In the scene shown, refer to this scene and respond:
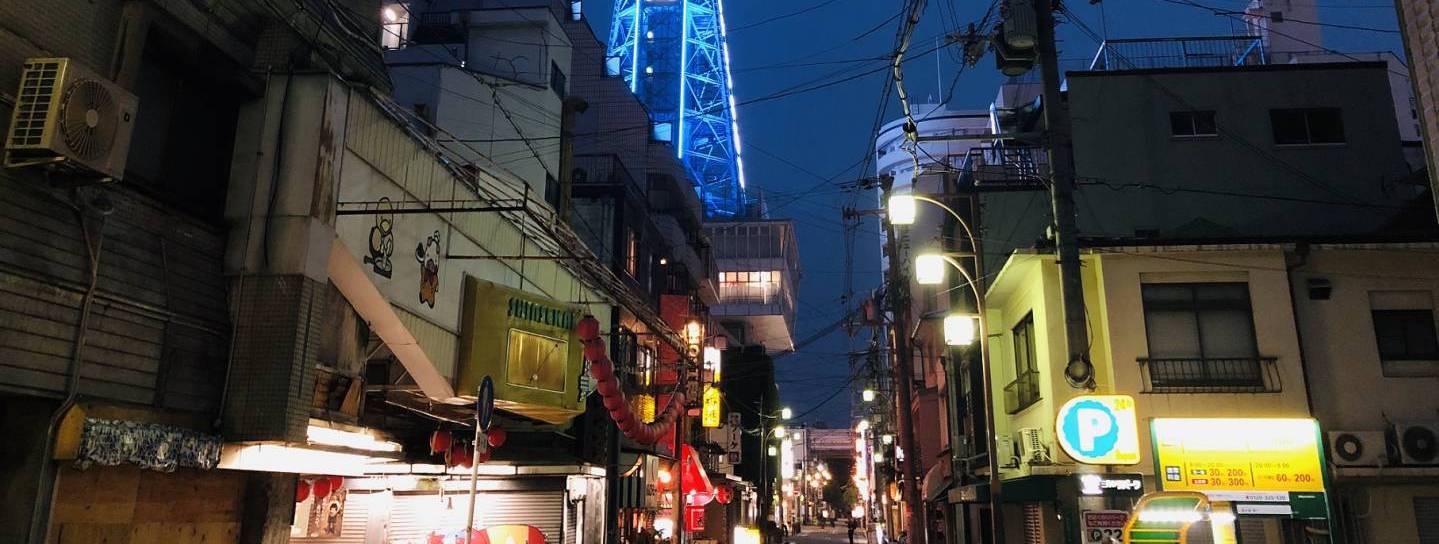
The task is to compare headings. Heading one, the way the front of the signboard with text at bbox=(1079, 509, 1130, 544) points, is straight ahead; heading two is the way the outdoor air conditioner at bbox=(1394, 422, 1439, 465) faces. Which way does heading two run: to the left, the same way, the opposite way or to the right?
the same way

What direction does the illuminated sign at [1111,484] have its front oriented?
toward the camera

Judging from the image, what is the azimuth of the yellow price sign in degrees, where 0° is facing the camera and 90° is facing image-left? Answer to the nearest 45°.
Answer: approximately 0°

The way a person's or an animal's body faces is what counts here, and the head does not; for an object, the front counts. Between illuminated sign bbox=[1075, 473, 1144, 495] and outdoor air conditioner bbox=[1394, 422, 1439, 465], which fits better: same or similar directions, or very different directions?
same or similar directions

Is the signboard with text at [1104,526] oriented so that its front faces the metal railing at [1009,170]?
no

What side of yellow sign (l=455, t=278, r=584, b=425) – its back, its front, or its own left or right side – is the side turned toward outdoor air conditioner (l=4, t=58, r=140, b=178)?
right

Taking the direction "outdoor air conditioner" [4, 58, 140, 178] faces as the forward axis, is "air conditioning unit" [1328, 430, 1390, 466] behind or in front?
in front

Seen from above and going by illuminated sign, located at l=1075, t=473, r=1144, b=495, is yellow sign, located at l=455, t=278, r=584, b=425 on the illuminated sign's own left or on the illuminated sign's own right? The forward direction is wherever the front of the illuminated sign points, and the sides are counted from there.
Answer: on the illuminated sign's own right

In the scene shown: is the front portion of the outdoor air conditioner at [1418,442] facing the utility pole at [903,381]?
no

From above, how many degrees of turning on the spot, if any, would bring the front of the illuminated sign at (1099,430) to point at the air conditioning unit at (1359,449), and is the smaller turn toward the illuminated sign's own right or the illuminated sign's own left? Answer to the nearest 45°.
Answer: approximately 135° to the illuminated sign's own left

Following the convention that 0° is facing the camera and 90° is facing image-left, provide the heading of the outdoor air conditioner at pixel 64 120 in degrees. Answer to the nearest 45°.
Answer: approximately 315°

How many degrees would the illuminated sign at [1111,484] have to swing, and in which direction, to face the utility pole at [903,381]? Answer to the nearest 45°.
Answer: approximately 135° to its right

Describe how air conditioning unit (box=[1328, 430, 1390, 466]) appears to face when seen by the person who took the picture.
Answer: facing the viewer

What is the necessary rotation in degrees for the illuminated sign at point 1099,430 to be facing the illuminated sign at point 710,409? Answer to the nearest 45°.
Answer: approximately 135° to its right

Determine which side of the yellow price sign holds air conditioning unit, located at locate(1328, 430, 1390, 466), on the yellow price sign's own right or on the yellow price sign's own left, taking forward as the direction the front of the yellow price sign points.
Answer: on the yellow price sign's own left

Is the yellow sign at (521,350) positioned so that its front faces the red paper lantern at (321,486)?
no

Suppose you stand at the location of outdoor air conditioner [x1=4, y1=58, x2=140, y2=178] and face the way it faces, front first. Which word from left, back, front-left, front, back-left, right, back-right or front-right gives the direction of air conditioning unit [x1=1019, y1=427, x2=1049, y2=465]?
front-left

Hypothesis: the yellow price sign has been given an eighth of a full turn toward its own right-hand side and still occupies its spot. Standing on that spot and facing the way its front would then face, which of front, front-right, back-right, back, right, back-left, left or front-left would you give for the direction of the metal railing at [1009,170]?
right

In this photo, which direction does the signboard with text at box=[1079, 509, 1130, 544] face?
toward the camera
